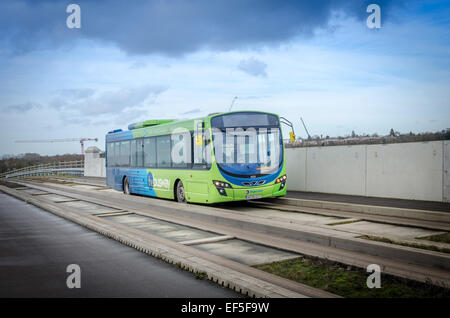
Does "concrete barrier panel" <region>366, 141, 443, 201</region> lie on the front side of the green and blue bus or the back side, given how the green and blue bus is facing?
on the front side

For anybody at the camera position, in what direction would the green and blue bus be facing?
facing the viewer and to the right of the viewer

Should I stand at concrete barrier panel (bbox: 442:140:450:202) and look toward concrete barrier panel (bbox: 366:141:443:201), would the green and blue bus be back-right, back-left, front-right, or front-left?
front-left

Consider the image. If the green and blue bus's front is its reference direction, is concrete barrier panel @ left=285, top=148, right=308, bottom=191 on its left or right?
on its left

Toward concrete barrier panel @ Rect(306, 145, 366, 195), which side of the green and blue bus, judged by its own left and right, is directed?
left

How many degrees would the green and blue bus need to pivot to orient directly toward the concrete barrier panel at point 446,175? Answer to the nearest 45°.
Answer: approximately 45° to its left

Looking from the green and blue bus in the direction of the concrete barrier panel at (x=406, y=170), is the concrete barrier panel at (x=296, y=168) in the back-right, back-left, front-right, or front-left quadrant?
front-left

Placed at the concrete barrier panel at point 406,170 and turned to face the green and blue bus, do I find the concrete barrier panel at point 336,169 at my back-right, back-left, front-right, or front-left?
front-right
